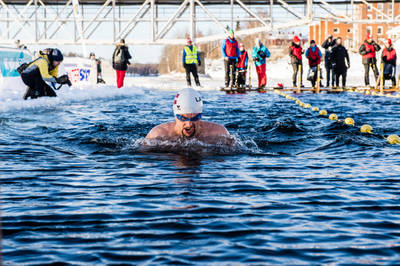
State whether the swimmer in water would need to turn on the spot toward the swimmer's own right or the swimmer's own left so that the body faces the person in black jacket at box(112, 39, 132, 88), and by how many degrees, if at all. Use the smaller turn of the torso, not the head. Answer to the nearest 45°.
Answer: approximately 180°

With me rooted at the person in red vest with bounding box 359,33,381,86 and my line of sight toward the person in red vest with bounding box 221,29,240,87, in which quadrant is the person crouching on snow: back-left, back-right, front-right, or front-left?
front-left

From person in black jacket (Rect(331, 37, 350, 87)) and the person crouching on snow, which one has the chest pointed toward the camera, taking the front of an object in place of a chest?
the person in black jacket

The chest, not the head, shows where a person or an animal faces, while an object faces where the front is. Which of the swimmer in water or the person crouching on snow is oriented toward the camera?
the swimmer in water

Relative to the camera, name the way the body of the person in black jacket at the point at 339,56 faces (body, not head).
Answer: toward the camera

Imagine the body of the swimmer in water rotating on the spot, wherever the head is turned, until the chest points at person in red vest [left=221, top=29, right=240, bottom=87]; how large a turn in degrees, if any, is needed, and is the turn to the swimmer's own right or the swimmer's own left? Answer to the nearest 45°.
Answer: approximately 180°

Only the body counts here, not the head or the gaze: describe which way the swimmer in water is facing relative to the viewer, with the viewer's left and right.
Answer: facing the viewer

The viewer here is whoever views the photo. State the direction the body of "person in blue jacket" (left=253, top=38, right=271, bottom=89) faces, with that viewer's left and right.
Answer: facing the viewer and to the left of the viewer

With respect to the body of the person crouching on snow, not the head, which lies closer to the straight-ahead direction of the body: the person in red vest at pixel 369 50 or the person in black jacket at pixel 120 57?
the person in red vest

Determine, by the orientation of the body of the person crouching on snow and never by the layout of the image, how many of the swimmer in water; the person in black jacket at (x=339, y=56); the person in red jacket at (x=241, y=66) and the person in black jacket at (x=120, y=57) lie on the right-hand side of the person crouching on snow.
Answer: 1

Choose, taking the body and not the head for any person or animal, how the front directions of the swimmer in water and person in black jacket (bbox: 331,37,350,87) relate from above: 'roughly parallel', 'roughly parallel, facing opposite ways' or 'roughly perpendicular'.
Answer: roughly parallel

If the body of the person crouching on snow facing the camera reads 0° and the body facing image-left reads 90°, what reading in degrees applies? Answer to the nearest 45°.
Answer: approximately 270°

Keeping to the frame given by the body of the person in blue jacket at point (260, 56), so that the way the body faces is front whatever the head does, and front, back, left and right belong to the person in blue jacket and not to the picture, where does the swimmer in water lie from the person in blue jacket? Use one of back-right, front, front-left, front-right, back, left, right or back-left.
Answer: front-left

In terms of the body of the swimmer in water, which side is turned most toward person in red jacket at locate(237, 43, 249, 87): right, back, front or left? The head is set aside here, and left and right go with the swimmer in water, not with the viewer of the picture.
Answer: back
